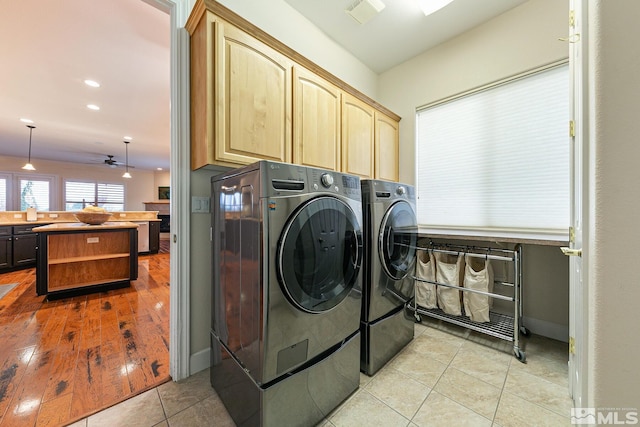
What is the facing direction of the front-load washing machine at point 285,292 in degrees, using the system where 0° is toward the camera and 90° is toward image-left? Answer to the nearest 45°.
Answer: approximately 315°

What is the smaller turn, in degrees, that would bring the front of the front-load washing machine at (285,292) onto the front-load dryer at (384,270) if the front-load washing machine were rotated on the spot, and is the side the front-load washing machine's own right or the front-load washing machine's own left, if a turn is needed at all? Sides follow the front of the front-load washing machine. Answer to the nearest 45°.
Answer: approximately 90° to the front-load washing machine's own left

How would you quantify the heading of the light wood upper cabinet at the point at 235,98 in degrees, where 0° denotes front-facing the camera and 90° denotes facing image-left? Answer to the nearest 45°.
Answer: approximately 315°

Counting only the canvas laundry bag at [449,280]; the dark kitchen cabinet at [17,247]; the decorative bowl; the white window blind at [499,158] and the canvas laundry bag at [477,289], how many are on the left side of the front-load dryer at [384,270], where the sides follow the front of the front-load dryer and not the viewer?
3

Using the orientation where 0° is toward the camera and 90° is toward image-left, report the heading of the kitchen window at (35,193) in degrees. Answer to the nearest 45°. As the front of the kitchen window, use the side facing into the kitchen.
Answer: approximately 0°

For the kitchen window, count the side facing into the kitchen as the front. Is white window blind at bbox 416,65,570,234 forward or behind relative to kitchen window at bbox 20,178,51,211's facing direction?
forward

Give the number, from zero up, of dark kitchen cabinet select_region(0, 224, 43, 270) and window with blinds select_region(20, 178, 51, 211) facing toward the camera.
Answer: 2

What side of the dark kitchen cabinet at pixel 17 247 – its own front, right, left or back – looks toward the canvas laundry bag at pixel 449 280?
front

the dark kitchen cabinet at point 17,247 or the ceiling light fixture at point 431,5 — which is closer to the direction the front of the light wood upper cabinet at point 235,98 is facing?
the ceiling light fixture

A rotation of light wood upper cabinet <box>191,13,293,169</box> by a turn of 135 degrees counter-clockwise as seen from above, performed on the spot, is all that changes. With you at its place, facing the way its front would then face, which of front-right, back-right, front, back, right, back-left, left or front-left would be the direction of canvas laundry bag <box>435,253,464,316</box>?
right

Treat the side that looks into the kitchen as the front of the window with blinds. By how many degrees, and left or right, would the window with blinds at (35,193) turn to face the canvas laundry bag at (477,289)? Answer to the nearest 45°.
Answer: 0° — it already faces it
